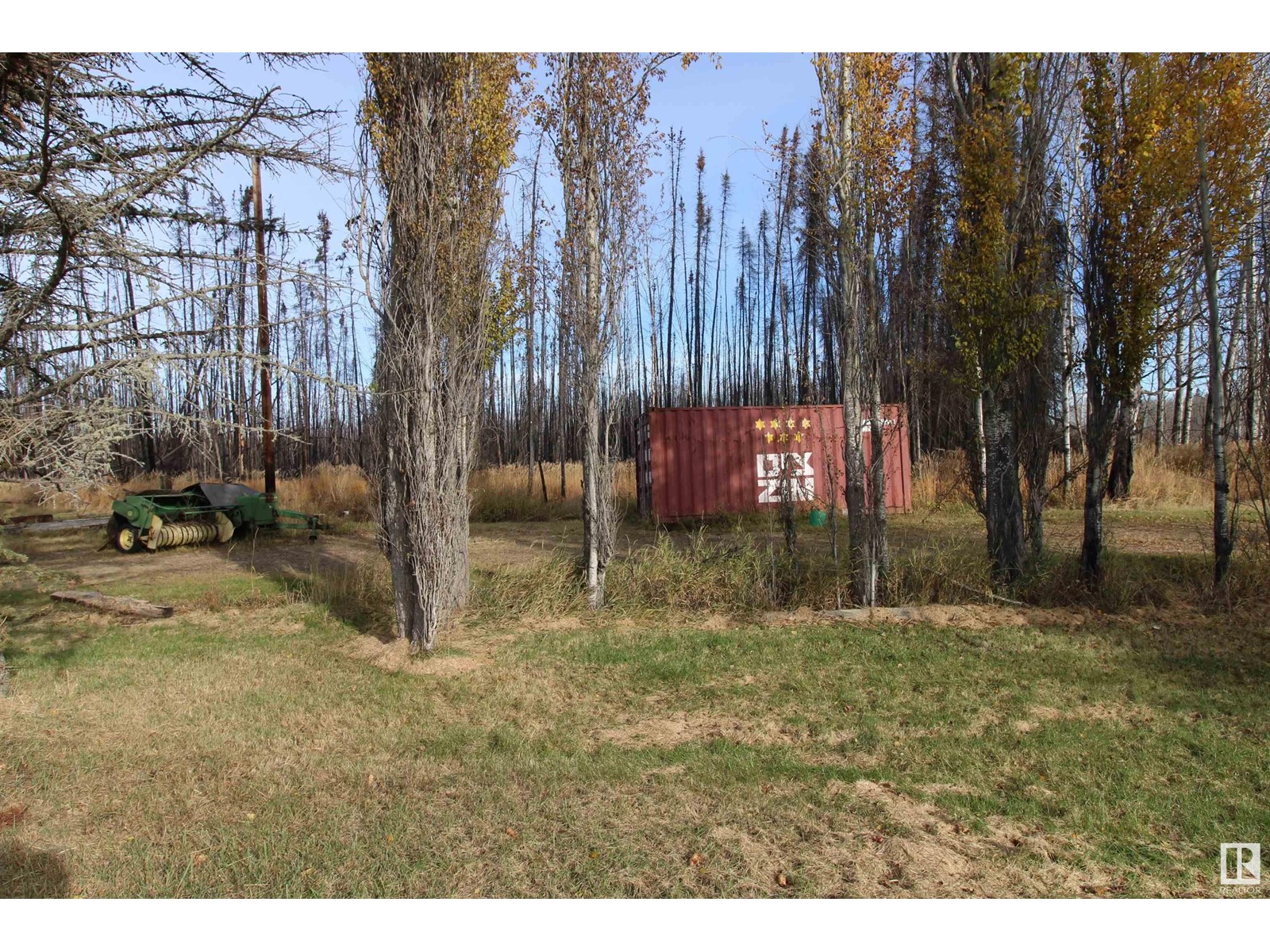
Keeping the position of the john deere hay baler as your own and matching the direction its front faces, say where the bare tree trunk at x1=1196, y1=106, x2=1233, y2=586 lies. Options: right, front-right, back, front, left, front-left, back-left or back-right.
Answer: front

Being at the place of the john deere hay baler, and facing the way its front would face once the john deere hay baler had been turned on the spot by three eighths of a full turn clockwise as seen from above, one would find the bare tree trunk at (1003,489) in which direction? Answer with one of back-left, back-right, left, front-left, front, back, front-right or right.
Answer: back-left

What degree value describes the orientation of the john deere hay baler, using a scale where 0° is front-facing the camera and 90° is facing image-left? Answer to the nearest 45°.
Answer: approximately 315°

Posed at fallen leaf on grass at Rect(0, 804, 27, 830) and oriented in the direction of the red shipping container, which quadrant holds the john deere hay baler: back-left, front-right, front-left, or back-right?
front-left

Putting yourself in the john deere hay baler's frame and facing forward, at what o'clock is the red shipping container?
The red shipping container is roughly at 11 o'clock from the john deere hay baler.
